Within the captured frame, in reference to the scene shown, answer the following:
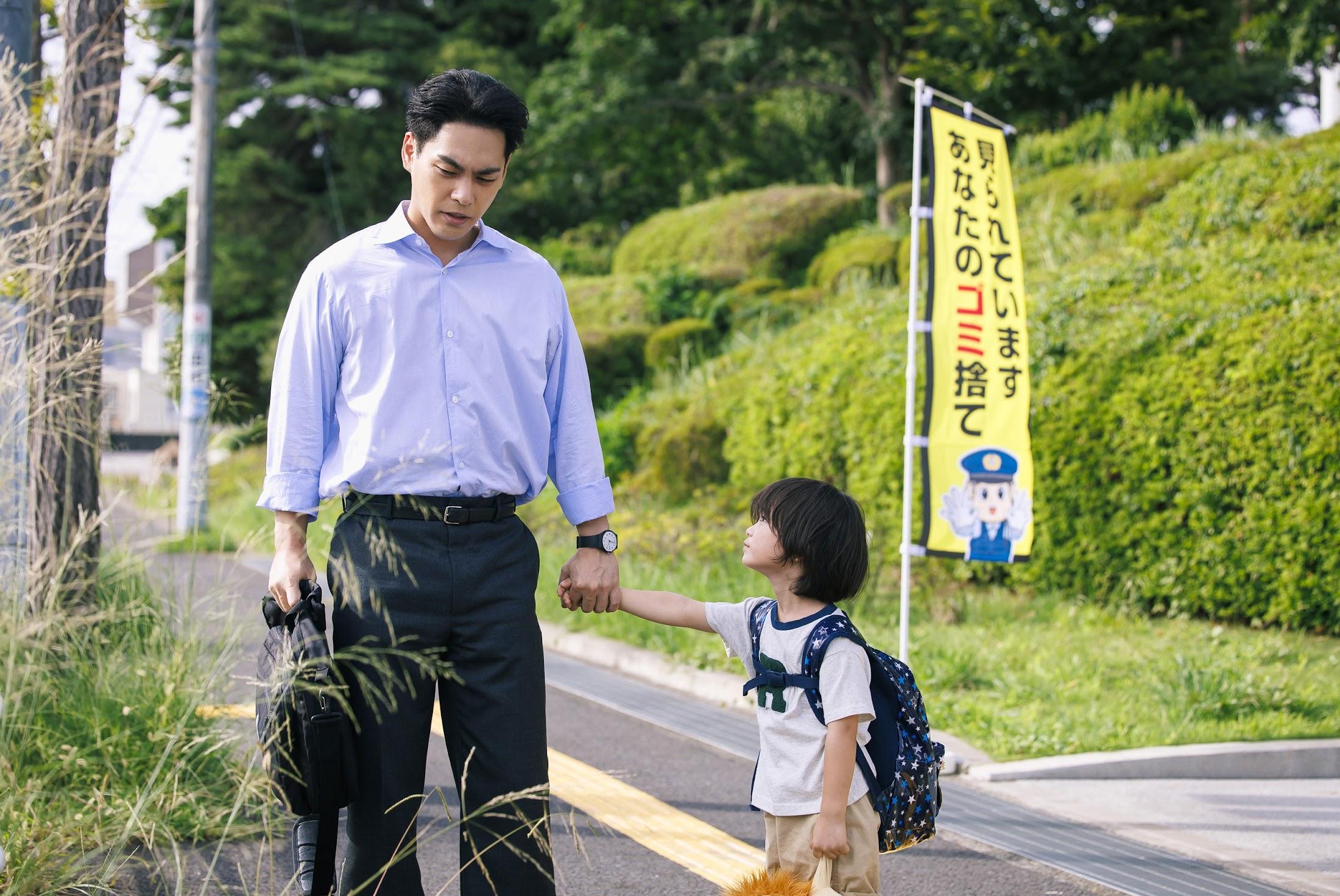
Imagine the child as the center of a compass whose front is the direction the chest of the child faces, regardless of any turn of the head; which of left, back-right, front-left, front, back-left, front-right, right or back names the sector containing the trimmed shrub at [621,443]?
back-right

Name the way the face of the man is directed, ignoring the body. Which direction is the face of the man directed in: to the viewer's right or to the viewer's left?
to the viewer's right

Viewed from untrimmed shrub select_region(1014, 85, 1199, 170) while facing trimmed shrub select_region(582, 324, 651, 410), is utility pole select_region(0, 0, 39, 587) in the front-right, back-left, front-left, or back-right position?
front-left

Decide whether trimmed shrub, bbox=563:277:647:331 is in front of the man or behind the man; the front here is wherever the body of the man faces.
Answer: behind

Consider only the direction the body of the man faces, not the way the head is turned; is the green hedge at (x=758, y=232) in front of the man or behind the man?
behind

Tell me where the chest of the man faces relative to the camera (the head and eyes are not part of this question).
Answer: toward the camera

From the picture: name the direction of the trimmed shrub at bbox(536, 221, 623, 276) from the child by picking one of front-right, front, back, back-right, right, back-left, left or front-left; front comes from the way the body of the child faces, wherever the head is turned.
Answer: back-right

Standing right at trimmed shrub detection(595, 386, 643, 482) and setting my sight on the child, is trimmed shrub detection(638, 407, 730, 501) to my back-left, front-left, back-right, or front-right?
front-left

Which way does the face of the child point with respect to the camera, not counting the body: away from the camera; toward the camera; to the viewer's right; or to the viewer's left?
to the viewer's left

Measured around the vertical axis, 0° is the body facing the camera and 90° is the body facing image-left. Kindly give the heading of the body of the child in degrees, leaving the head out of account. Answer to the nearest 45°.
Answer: approximately 45°

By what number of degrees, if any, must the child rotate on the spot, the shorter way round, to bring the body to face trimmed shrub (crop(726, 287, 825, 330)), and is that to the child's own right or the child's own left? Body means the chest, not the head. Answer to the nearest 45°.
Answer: approximately 135° to the child's own right
